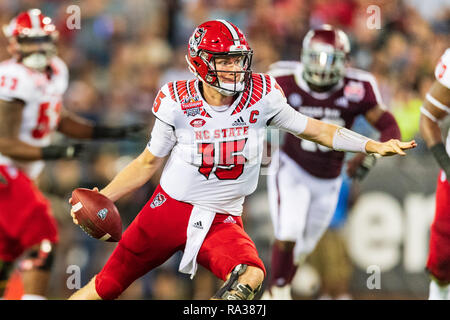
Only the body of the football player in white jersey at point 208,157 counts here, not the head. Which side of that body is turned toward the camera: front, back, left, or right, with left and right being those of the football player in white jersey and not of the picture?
front

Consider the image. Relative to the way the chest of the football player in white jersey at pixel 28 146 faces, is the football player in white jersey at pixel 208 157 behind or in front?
in front

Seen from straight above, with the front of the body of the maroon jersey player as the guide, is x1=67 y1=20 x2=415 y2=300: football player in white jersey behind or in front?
in front

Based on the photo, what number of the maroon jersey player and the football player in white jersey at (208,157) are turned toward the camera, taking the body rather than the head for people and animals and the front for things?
2

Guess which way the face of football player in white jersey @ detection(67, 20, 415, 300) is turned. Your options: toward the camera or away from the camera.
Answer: toward the camera

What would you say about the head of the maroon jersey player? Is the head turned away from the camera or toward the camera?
toward the camera

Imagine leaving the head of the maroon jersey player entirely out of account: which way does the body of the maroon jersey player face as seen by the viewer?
toward the camera

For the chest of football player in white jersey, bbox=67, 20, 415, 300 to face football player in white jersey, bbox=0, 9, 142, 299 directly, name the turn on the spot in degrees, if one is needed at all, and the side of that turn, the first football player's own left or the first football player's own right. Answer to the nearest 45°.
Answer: approximately 135° to the first football player's own right

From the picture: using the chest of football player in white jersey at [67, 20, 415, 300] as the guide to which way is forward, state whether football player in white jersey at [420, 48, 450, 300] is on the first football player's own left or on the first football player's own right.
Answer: on the first football player's own left

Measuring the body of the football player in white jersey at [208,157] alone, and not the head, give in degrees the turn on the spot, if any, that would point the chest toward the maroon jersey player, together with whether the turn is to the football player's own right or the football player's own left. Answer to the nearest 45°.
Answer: approximately 135° to the football player's own left
